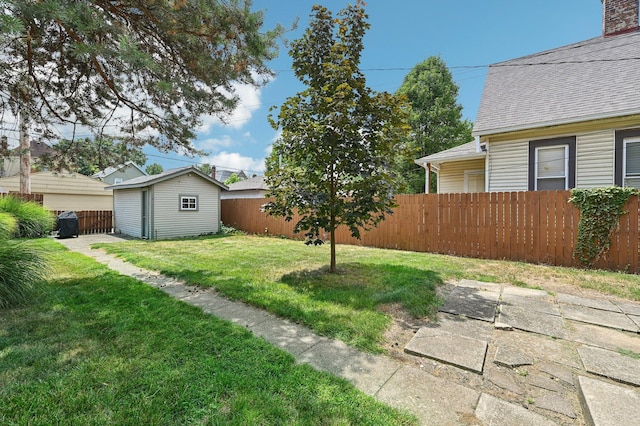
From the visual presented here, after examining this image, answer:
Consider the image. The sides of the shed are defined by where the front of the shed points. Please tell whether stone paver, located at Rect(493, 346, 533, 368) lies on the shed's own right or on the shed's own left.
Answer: on the shed's own left

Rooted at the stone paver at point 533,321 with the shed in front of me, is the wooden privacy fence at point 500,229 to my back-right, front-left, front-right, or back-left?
front-right

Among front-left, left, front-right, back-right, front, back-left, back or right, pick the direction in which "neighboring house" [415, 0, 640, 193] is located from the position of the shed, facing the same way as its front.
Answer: left

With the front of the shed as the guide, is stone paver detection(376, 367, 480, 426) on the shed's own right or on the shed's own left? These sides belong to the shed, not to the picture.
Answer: on the shed's own left

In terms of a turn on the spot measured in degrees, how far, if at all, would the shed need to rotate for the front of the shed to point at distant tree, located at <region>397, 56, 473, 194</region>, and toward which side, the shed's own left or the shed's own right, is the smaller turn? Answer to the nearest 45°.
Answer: approximately 135° to the shed's own left

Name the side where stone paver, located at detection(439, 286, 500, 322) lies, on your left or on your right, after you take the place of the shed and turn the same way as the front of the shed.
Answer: on your left

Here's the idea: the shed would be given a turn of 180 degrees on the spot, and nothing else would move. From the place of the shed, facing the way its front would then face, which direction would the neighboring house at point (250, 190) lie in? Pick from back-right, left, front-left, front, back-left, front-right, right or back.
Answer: front

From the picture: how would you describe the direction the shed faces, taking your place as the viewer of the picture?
facing the viewer and to the left of the viewer

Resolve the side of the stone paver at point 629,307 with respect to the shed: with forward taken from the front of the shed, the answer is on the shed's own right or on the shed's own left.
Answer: on the shed's own left

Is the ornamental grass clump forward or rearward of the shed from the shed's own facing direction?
forward

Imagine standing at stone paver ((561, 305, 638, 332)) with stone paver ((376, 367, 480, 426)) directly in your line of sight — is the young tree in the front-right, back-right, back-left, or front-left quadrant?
front-right

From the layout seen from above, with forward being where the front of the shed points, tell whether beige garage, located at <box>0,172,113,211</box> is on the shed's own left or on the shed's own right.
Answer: on the shed's own right
